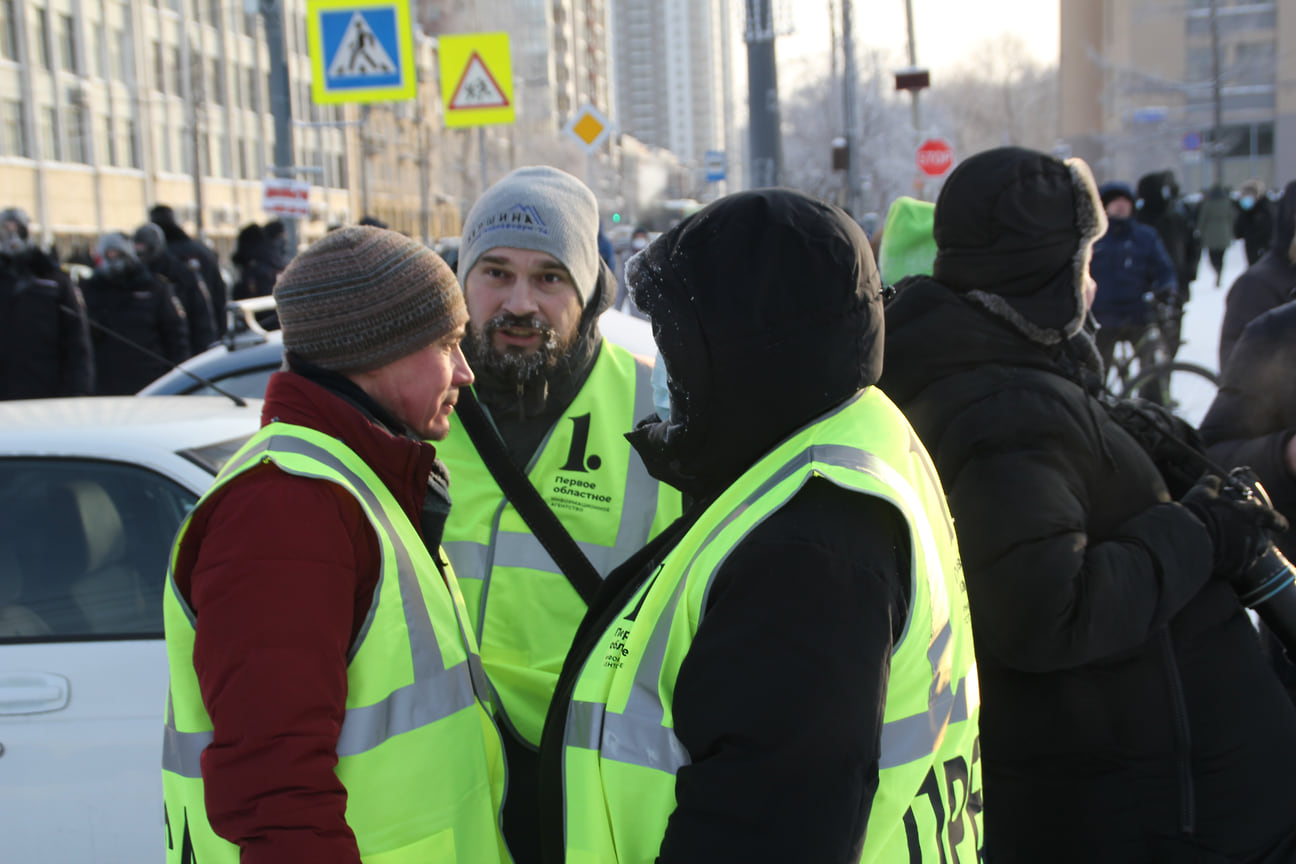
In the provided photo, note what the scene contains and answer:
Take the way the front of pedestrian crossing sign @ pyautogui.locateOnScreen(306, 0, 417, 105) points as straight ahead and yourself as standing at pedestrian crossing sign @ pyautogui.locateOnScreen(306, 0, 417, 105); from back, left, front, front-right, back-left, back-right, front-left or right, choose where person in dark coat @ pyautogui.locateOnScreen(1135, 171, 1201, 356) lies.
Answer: left

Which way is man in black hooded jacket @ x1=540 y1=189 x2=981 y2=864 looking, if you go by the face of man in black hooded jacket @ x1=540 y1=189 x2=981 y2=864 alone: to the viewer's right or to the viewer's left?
to the viewer's left

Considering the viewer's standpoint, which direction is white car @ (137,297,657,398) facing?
facing to the left of the viewer

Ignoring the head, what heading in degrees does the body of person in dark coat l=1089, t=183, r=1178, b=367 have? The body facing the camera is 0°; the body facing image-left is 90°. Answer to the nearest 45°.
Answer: approximately 0°

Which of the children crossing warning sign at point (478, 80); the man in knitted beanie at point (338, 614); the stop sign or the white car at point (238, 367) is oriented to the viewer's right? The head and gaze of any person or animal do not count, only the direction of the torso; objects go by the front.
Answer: the man in knitted beanie

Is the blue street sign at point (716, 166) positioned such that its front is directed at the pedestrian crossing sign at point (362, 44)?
yes

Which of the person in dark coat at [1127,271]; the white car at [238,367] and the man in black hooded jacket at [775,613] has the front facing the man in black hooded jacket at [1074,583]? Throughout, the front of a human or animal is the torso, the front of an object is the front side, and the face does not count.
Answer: the person in dark coat

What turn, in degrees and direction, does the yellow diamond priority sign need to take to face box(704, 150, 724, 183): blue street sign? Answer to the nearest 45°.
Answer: approximately 180°

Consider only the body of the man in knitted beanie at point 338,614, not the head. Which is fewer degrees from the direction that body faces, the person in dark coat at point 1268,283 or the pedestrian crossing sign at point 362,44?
the person in dark coat

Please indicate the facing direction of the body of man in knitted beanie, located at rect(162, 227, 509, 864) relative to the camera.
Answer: to the viewer's right

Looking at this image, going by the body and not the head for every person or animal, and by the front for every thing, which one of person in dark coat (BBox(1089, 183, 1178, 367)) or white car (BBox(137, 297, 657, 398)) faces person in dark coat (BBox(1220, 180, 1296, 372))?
person in dark coat (BBox(1089, 183, 1178, 367))
